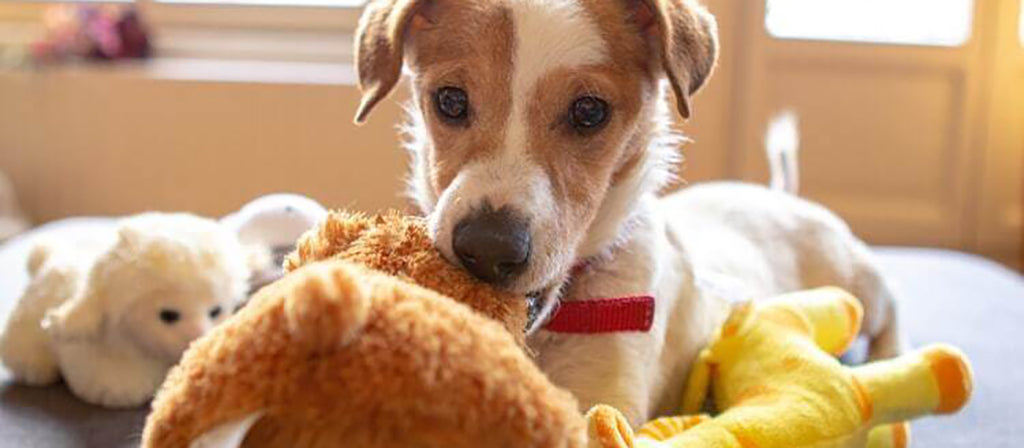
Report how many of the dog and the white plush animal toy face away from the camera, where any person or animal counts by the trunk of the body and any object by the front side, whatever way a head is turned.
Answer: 0

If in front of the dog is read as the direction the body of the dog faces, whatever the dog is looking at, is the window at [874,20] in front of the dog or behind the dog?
behind

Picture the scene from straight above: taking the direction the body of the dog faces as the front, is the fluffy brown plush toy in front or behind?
in front

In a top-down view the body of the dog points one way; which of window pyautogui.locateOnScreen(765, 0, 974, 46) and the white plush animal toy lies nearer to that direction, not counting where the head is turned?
the white plush animal toy

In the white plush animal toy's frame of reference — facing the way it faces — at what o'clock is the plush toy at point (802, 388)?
The plush toy is roughly at 12 o'clock from the white plush animal toy.

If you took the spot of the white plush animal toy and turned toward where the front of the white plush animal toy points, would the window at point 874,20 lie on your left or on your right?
on your left

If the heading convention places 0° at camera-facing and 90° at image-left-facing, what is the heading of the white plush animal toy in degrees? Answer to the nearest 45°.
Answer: approximately 315°
